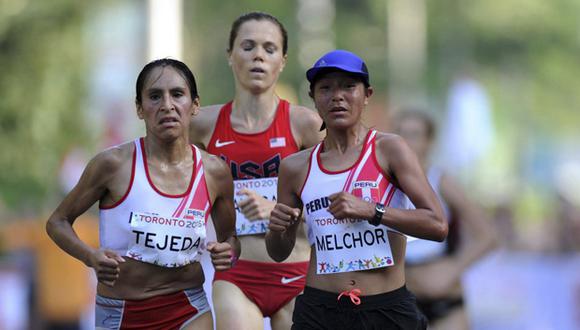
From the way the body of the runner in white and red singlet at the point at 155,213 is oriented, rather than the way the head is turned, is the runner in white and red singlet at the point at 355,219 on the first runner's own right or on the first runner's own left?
on the first runner's own left

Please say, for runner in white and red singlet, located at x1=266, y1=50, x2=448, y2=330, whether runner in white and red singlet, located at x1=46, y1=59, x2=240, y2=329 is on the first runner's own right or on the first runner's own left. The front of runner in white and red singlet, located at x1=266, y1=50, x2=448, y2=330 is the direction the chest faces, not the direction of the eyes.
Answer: on the first runner's own right

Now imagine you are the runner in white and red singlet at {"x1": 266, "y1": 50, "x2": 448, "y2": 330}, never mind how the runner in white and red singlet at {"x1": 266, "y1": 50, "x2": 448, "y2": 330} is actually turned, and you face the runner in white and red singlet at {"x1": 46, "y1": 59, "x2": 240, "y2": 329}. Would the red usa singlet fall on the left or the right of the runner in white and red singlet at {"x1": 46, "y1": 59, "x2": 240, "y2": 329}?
right

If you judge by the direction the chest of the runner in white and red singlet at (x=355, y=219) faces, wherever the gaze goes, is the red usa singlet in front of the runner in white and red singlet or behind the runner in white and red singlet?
behind

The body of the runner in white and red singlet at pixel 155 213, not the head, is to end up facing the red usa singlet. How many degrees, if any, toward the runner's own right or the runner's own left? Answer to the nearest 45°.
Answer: approximately 135° to the runner's own left
